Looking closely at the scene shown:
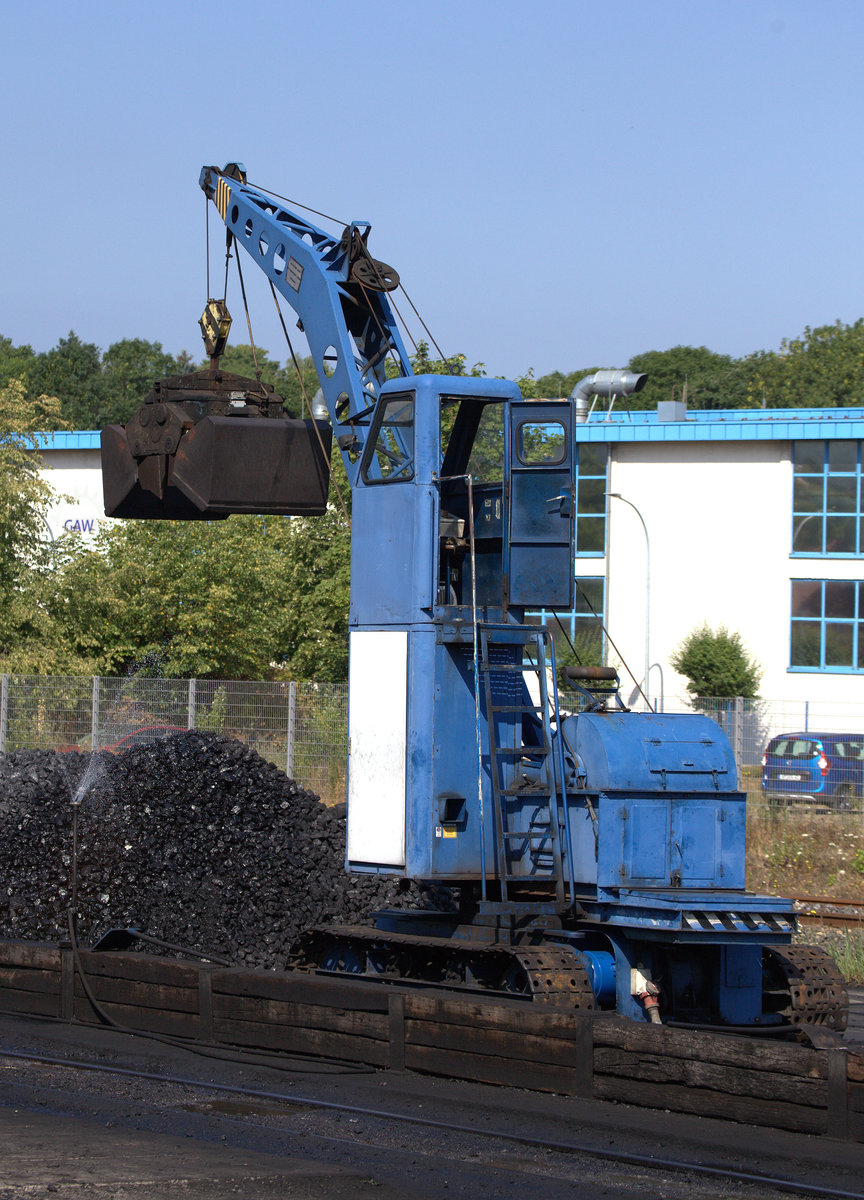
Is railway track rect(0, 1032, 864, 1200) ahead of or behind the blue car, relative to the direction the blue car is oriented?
behind

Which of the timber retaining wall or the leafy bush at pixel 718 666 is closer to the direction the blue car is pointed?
the leafy bush

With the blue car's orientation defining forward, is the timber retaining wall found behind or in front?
behind

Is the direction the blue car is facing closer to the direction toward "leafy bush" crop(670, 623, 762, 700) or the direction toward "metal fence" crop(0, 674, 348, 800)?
the leafy bush

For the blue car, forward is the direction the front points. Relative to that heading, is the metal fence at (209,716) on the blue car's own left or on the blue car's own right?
on the blue car's own left

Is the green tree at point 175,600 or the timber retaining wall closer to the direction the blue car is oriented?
the green tree

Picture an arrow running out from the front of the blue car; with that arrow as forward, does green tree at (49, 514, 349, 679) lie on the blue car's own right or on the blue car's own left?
on the blue car's own left

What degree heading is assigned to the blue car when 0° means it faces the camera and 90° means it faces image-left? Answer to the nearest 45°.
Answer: approximately 225°

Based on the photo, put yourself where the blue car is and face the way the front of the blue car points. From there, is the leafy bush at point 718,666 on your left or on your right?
on your left
